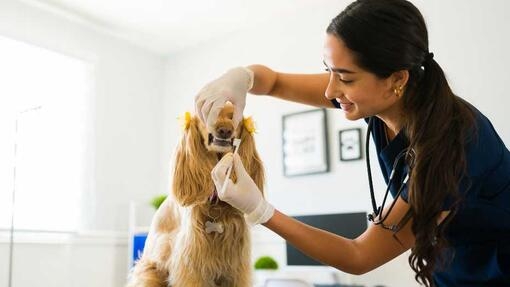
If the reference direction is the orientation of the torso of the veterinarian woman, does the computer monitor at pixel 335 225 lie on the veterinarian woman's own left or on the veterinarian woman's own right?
on the veterinarian woman's own right

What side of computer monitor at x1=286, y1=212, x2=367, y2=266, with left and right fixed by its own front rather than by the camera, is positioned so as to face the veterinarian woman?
front

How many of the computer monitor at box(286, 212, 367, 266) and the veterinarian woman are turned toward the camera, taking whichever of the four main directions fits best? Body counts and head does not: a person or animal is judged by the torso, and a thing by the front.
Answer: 1

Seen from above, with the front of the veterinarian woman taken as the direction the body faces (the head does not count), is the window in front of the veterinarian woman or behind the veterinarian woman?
in front

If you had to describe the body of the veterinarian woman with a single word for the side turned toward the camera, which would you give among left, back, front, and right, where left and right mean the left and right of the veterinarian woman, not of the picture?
left

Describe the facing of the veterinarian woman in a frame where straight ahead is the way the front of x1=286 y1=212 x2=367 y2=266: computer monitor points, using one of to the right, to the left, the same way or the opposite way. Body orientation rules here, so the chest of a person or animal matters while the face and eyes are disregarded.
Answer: to the right

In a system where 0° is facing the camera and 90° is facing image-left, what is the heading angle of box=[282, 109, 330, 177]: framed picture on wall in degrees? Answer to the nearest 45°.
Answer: approximately 45°

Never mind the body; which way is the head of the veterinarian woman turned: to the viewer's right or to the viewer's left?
to the viewer's left
